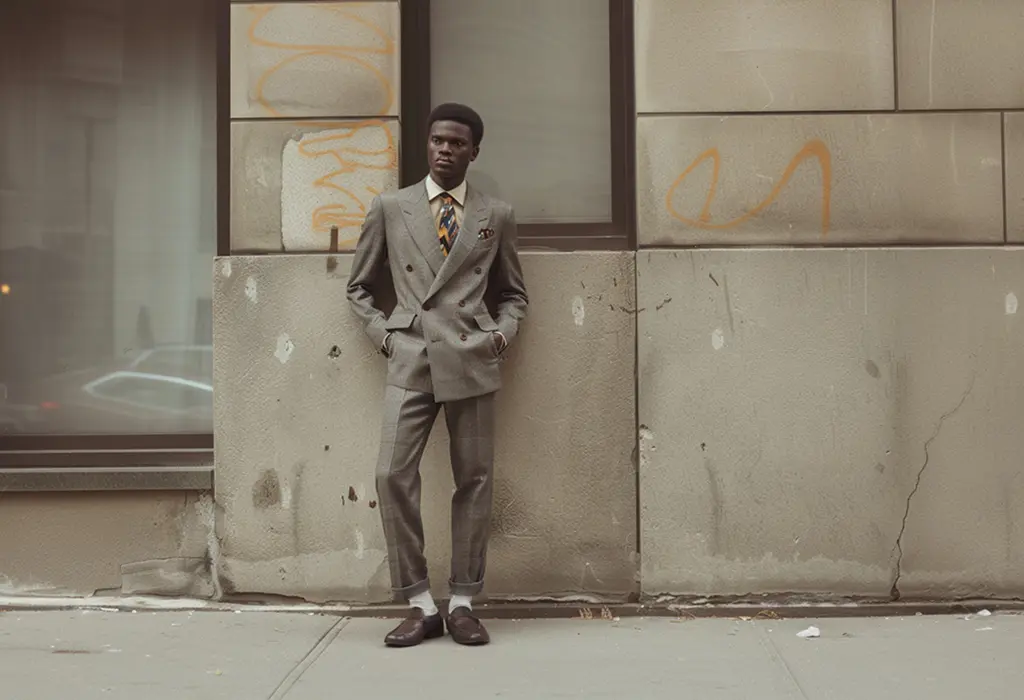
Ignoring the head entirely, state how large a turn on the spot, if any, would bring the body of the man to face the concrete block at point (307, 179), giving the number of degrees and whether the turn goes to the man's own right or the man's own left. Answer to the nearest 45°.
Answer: approximately 135° to the man's own right

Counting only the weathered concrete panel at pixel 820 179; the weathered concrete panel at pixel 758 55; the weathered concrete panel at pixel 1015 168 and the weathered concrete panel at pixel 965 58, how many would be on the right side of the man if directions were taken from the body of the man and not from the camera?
0

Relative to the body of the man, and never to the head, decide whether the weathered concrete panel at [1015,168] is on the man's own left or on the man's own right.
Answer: on the man's own left

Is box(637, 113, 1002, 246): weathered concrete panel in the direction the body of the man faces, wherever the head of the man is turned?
no

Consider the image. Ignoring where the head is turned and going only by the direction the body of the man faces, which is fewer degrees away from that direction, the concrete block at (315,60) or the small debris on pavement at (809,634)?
the small debris on pavement

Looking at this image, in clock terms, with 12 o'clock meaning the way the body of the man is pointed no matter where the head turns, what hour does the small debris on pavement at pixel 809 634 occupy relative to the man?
The small debris on pavement is roughly at 9 o'clock from the man.

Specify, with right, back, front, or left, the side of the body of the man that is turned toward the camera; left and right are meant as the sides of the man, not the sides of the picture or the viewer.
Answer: front

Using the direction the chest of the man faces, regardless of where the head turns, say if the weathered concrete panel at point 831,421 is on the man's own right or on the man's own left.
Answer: on the man's own left

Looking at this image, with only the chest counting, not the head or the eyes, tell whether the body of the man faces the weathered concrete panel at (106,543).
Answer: no

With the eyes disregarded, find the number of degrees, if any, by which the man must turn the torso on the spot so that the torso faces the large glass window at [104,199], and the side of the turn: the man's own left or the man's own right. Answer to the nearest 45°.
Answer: approximately 135° to the man's own right

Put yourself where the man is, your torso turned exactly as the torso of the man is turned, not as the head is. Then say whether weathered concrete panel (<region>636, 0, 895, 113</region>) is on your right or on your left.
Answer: on your left

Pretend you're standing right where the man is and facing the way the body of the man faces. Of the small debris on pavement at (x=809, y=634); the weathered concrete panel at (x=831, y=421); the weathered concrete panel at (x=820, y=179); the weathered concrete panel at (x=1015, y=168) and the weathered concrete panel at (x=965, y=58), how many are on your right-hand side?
0
